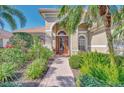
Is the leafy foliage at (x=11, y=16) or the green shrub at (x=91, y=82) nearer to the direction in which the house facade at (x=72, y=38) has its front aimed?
the green shrub

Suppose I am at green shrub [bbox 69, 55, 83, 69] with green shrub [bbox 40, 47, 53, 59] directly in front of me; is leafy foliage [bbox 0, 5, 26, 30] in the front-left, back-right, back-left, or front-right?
front-left

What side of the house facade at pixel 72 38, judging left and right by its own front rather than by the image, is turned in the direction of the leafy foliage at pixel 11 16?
right

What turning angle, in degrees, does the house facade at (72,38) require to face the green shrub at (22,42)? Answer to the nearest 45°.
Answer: approximately 90° to its right

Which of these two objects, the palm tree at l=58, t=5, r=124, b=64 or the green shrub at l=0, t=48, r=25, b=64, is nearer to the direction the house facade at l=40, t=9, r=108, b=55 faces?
the palm tree

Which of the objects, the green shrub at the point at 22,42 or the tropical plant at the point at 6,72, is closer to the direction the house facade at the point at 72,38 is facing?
the tropical plant

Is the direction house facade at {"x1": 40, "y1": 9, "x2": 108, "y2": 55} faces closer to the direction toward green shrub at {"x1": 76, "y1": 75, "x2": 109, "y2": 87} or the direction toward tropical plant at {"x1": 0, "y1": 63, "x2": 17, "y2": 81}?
the green shrub

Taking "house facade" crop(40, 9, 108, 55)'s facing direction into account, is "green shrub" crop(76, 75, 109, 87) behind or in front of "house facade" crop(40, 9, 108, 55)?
in front

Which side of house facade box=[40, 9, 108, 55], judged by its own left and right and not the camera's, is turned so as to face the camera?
front
